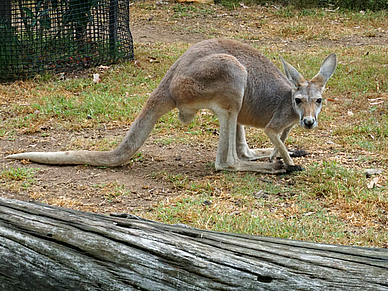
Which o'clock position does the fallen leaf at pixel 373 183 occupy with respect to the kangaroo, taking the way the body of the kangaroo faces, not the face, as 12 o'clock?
The fallen leaf is roughly at 1 o'clock from the kangaroo.

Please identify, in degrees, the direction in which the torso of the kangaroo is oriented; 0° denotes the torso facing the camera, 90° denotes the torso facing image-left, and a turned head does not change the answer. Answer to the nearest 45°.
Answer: approximately 270°

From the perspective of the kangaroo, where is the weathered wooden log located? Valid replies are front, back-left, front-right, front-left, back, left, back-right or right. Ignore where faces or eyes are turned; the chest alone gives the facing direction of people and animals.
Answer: right

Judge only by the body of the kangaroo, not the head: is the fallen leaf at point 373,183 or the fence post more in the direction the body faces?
the fallen leaf

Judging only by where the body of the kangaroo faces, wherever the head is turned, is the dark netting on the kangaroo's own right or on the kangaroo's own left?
on the kangaroo's own left

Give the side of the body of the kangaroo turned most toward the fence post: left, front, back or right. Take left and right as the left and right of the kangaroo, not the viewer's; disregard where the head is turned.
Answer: left

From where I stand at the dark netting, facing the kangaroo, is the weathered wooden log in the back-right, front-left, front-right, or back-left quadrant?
front-right

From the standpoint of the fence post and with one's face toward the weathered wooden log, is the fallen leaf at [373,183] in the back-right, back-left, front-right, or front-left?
front-left
